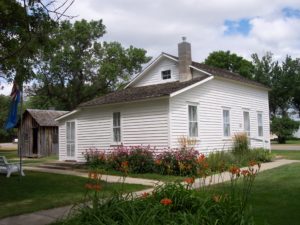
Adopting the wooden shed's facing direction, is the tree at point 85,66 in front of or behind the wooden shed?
behind

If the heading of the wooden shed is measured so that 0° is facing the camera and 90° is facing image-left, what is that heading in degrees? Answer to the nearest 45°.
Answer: approximately 45°

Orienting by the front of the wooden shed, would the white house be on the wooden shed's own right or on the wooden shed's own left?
on the wooden shed's own left

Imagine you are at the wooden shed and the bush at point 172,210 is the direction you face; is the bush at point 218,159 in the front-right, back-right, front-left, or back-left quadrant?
front-left

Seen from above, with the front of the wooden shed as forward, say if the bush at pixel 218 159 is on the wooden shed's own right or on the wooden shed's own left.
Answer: on the wooden shed's own left

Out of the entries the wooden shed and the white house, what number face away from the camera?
0

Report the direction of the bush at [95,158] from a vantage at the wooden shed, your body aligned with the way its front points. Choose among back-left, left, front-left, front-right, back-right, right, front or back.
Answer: front-left
